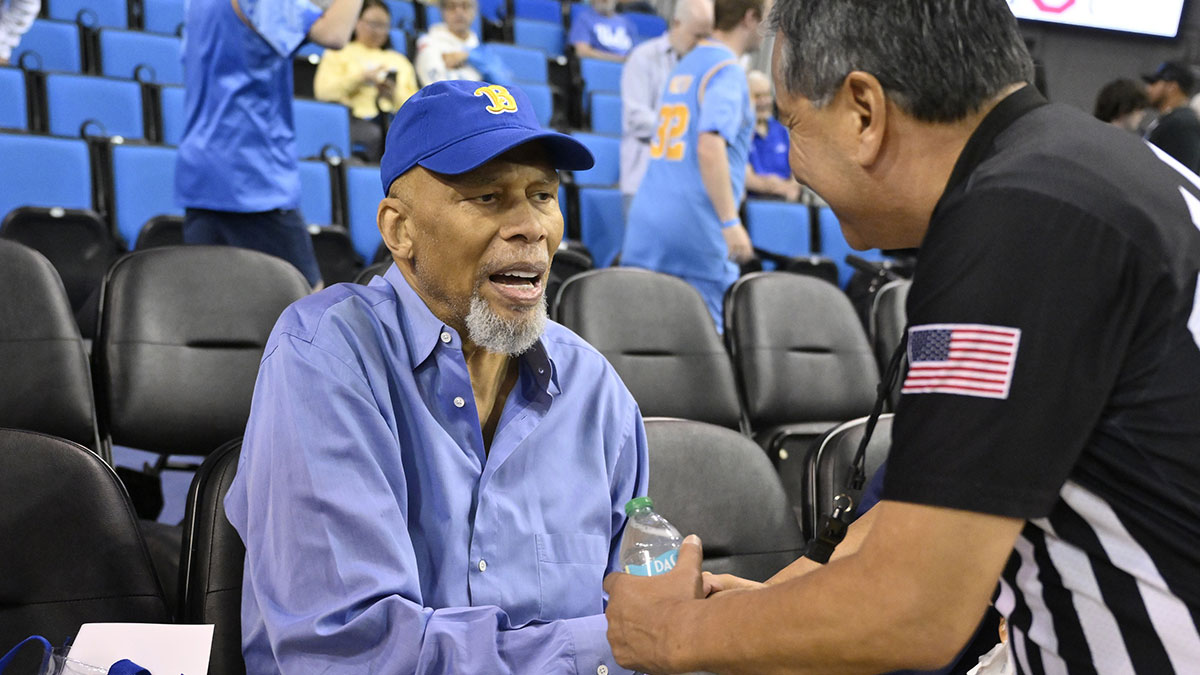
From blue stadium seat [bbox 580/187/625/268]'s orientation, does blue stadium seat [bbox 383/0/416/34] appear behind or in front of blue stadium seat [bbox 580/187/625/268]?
behind

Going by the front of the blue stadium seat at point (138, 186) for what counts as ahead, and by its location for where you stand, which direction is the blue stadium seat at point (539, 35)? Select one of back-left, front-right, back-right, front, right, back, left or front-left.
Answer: back-left

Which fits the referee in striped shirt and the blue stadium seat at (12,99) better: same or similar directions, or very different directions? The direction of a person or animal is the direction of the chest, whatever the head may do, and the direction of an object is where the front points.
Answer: very different directions

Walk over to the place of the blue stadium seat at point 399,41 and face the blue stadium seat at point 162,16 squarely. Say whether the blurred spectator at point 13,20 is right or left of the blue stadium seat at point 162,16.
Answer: left

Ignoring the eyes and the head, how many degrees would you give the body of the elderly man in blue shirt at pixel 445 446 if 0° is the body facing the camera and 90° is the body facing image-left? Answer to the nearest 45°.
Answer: approximately 315°
